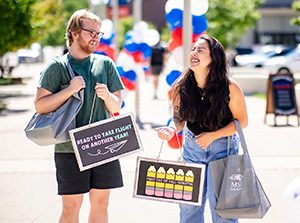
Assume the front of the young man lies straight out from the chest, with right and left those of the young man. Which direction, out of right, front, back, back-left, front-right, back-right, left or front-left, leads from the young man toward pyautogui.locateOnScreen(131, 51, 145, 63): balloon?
back

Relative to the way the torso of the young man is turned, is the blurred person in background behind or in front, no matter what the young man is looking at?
behind

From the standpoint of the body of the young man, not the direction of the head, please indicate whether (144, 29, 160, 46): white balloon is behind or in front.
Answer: behind

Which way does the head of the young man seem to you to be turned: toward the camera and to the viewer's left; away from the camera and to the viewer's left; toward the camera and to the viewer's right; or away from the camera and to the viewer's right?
toward the camera and to the viewer's right

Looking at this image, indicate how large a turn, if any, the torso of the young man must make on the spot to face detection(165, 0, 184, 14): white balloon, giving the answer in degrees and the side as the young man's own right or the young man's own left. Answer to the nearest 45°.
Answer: approximately 180°

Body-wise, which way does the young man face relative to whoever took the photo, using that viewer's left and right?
facing the viewer

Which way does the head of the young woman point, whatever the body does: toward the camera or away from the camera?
toward the camera

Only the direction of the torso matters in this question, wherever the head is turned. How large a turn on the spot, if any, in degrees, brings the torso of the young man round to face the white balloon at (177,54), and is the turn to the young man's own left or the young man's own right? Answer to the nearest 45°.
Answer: approximately 180°

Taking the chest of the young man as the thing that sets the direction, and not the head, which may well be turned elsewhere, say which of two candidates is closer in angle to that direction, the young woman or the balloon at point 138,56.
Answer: the young woman

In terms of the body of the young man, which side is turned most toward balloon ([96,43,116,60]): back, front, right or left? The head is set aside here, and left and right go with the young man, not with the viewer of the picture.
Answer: back

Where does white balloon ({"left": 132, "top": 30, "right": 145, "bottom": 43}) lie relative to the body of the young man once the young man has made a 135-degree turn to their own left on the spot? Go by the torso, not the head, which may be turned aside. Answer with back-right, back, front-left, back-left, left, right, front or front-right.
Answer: front-left

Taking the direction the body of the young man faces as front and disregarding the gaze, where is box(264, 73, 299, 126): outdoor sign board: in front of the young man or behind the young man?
behind

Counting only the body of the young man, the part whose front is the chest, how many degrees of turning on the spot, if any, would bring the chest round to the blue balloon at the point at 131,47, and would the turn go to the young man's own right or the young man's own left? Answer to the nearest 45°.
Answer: approximately 180°

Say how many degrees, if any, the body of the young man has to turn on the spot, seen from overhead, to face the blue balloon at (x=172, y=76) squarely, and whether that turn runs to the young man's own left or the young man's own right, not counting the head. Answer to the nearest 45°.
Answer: approximately 180°

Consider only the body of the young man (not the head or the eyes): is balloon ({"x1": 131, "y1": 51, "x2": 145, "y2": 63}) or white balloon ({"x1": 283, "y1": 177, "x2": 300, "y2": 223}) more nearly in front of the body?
the white balloon

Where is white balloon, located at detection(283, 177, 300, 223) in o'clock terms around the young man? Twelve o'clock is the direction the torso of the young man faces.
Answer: The white balloon is roughly at 10 o'clock from the young man.
